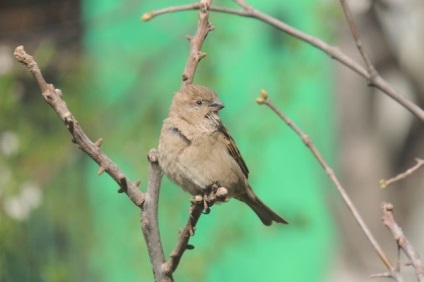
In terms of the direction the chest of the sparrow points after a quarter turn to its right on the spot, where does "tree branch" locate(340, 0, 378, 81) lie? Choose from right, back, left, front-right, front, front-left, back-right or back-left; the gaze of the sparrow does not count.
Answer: back

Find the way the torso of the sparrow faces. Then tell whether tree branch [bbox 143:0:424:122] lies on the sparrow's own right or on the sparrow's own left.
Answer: on the sparrow's own left

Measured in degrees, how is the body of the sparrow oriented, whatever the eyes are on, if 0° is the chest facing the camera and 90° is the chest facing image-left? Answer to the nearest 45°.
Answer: approximately 45°
